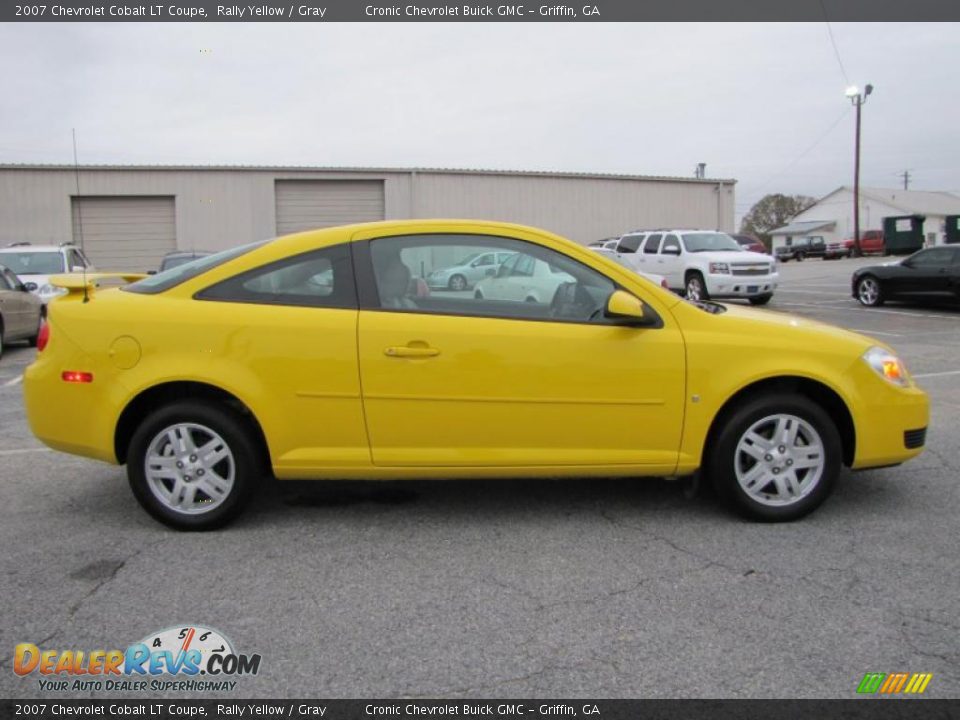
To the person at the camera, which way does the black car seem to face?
facing to the left of the viewer

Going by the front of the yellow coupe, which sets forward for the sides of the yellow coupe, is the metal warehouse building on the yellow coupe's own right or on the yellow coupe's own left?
on the yellow coupe's own left

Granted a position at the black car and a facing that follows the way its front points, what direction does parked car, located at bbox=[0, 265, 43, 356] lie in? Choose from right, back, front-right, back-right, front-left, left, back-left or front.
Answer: front-left

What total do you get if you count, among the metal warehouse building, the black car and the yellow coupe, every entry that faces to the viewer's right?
1

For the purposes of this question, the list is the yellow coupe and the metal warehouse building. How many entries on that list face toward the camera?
1

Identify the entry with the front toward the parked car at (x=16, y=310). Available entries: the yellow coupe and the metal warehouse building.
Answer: the metal warehouse building

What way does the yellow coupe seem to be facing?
to the viewer's right

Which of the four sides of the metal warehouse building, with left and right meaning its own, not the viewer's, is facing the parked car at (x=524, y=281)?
front

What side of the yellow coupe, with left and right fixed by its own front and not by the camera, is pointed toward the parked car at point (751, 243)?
left

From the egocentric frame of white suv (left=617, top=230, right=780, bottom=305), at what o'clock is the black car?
The black car is roughly at 11 o'clock from the white suv.

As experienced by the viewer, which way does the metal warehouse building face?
facing the viewer

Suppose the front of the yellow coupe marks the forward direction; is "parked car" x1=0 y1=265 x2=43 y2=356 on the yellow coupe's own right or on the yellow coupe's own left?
on the yellow coupe's own left

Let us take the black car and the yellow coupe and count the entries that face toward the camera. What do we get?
0

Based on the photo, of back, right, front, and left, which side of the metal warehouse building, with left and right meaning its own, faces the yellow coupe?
front

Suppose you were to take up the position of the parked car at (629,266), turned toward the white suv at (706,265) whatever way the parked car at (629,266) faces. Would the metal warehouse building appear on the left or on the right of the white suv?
left
